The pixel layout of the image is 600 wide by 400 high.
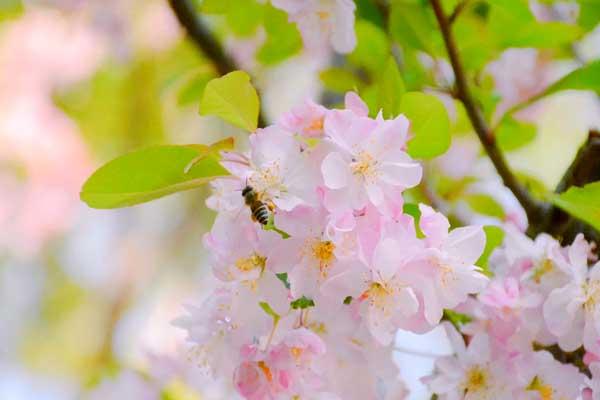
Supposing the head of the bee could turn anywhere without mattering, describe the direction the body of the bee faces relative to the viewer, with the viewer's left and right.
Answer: facing away from the viewer and to the left of the viewer
